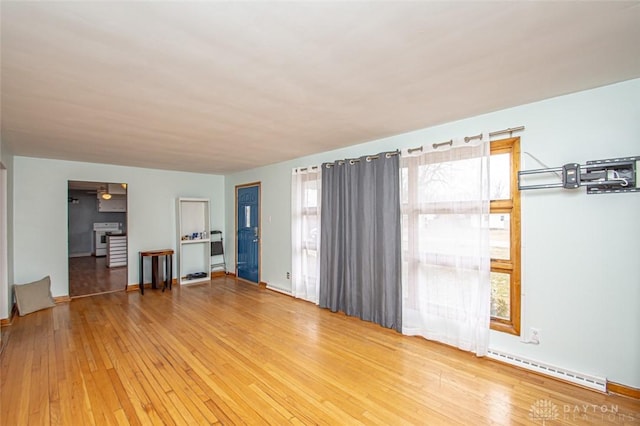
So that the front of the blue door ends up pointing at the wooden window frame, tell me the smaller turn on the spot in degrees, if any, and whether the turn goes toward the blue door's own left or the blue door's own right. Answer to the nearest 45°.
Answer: approximately 90° to the blue door's own left

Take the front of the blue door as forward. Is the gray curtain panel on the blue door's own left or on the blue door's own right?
on the blue door's own left

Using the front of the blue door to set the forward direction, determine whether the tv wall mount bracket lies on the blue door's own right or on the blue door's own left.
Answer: on the blue door's own left

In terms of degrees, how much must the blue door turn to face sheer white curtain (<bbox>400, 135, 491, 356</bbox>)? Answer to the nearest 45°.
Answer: approximately 90° to its left

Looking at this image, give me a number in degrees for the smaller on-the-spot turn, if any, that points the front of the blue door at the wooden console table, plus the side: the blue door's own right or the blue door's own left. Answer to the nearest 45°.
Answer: approximately 45° to the blue door's own right

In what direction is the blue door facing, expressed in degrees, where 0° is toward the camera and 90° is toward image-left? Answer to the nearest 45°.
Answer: approximately 45°

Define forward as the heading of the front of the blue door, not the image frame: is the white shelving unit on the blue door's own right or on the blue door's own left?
on the blue door's own right

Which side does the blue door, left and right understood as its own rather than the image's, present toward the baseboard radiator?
left
